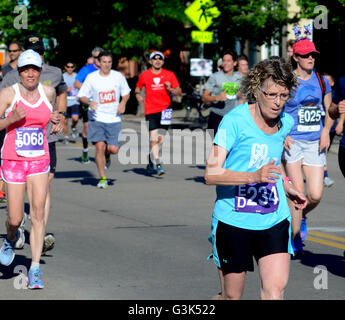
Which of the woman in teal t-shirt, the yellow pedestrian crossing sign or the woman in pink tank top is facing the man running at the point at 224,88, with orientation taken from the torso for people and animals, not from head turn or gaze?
the yellow pedestrian crossing sign

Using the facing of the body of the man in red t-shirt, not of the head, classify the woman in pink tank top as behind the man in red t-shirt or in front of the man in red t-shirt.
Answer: in front

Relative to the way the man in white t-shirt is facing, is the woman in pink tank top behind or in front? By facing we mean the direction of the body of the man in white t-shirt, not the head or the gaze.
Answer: in front

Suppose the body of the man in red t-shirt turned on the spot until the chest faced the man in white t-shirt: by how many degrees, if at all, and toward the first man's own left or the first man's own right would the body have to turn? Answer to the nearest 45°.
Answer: approximately 45° to the first man's own right

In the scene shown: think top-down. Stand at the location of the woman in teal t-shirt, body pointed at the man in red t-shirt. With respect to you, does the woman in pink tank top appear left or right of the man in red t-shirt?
left

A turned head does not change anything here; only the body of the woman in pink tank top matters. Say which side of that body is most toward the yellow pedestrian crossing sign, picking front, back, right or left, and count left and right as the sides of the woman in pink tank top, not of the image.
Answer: back

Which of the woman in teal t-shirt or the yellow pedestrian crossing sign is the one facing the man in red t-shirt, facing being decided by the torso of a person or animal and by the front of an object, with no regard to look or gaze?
the yellow pedestrian crossing sign

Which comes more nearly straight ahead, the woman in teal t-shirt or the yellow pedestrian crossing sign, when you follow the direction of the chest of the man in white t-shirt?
the woman in teal t-shirt

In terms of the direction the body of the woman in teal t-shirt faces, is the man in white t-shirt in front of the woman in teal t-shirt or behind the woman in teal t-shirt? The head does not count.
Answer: behind

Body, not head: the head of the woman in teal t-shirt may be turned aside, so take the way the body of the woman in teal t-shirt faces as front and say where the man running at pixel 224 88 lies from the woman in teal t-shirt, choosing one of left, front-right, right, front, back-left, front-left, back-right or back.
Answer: back-left

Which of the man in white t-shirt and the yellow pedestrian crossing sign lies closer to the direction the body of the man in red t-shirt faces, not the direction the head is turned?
the man in white t-shirt

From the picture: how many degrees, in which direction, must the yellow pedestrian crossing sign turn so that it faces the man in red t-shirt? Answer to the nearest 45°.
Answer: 0° — it already faces them
